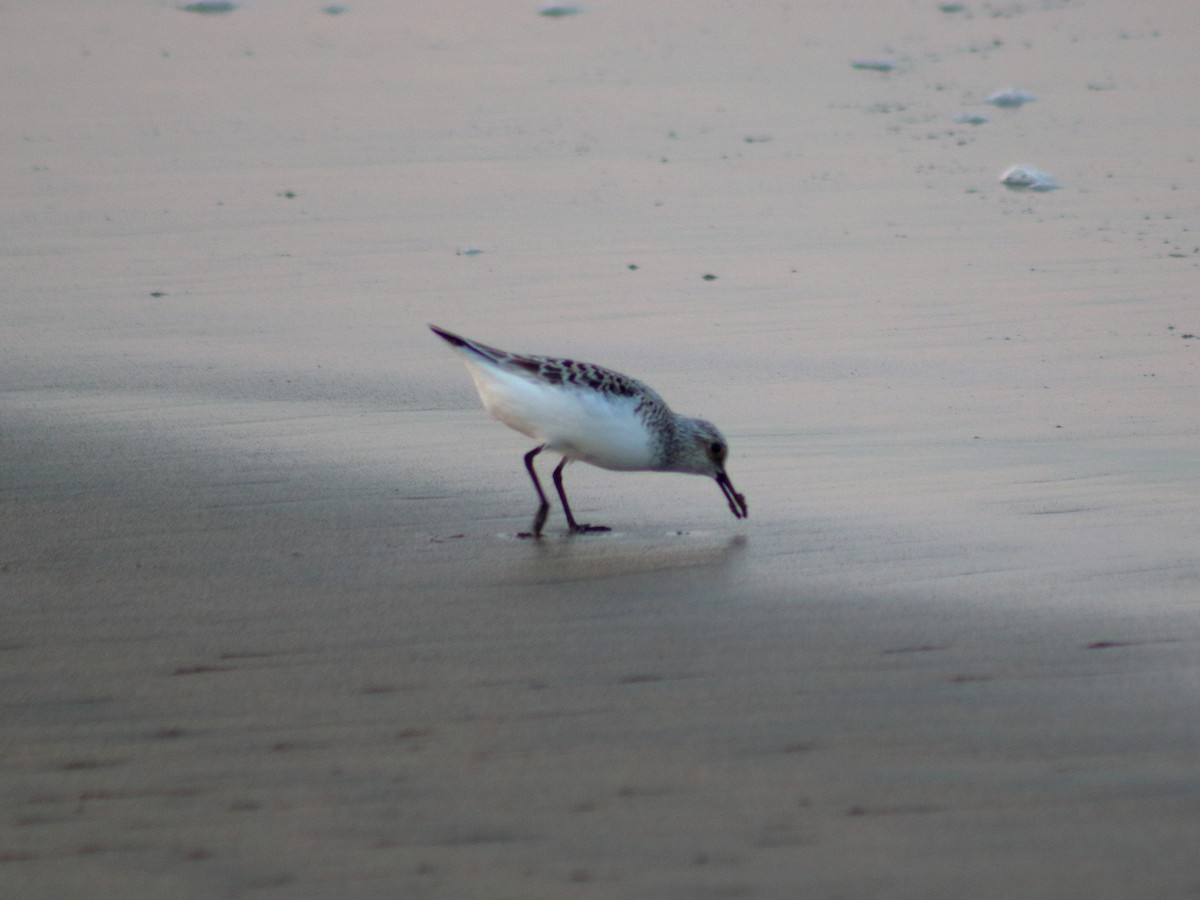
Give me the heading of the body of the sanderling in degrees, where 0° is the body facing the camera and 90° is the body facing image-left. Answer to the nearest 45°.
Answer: approximately 270°

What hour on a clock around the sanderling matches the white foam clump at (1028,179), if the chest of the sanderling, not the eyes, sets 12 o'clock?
The white foam clump is roughly at 10 o'clock from the sanderling.
